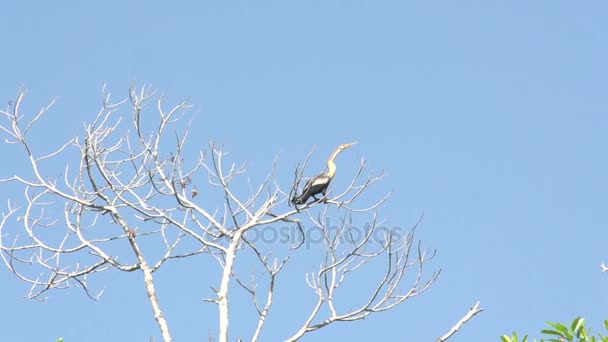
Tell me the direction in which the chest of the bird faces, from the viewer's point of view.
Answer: to the viewer's right
